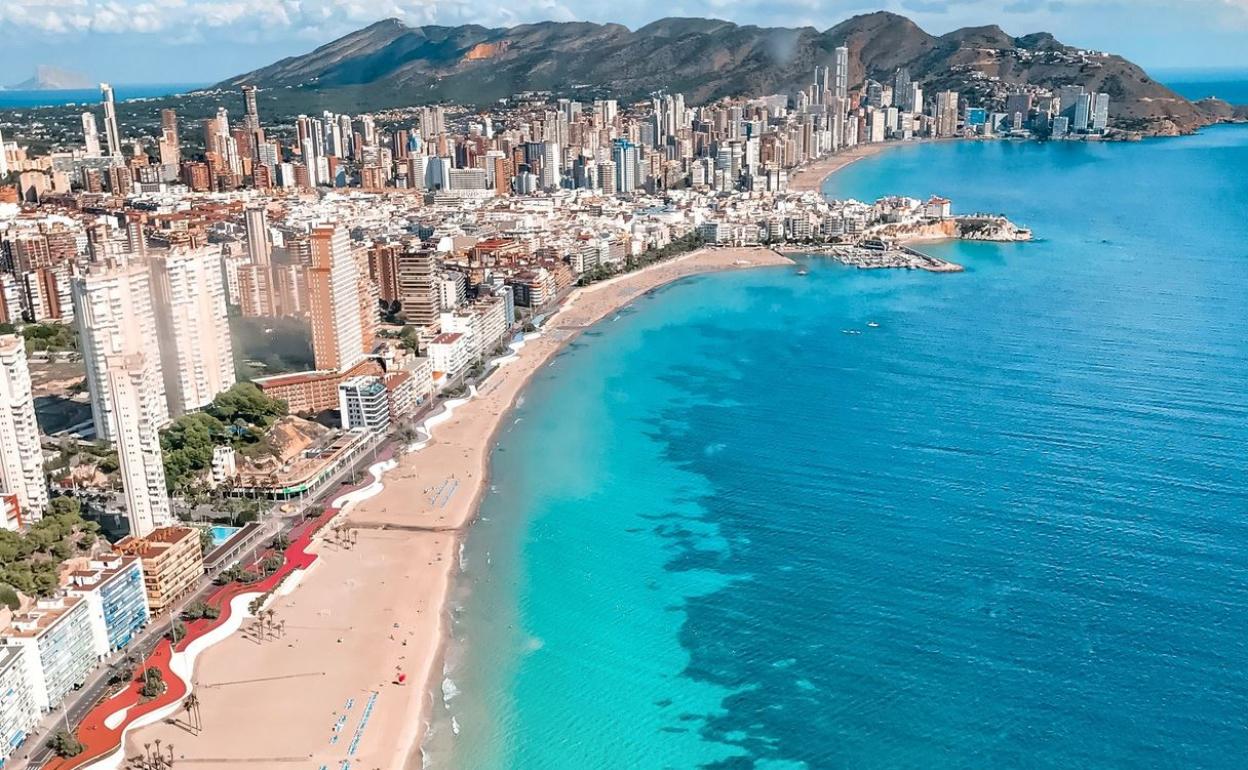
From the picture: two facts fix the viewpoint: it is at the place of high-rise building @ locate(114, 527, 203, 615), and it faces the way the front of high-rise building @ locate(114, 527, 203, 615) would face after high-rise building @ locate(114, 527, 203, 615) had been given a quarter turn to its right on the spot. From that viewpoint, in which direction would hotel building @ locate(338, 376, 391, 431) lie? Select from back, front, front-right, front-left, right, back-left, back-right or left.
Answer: back

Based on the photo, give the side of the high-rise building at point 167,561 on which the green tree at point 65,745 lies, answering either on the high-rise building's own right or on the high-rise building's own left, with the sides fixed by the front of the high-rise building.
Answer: on the high-rise building's own right

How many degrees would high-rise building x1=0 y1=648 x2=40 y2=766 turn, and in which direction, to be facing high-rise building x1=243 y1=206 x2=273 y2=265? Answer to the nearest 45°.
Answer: approximately 135° to its left

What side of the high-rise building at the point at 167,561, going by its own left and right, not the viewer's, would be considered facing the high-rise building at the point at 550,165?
left

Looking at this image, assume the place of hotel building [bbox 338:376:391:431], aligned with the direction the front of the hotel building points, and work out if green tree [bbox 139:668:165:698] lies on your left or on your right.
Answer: on your right

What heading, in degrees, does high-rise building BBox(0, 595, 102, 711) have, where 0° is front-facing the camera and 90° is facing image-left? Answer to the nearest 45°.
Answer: approximately 315°

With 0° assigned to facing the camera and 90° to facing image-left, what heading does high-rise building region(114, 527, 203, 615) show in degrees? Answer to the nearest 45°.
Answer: approximately 315°

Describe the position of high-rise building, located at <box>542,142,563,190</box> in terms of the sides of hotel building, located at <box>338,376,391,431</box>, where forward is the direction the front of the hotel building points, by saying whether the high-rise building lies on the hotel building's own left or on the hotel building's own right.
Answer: on the hotel building's own left

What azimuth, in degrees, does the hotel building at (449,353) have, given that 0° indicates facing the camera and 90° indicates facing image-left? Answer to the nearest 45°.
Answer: approximately 315°

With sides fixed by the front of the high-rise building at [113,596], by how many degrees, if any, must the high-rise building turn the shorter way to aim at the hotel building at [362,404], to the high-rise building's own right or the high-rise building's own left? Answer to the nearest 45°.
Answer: approximately 90° to the high-rise building's own left

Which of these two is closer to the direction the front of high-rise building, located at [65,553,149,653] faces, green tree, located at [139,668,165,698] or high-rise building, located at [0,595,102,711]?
the green tree
